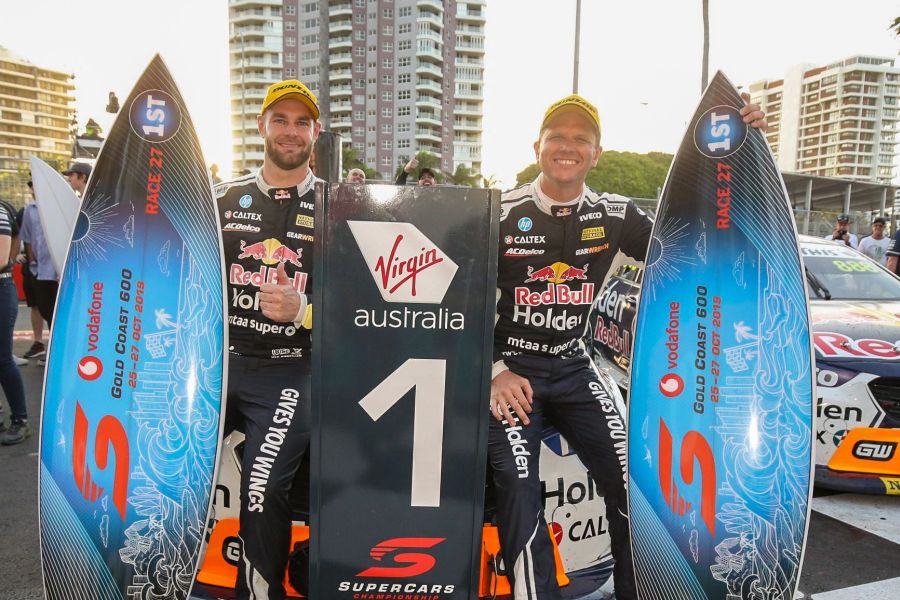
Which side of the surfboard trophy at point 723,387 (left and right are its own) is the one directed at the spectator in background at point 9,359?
right

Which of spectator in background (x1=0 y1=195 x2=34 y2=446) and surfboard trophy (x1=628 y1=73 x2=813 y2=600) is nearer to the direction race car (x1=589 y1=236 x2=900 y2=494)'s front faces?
the surfboard trophy

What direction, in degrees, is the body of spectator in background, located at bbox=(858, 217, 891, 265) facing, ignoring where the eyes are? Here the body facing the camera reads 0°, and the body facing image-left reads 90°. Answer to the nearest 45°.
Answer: approximately 0°

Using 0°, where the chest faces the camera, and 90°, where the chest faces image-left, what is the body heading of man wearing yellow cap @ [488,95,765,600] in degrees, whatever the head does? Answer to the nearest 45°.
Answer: approximately 0°

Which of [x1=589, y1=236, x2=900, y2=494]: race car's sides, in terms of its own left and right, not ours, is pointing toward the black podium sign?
right
